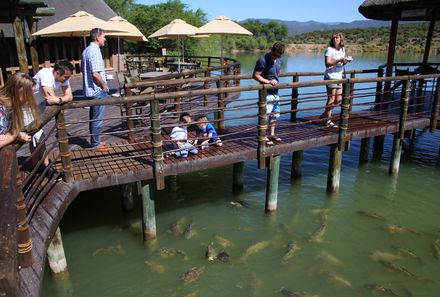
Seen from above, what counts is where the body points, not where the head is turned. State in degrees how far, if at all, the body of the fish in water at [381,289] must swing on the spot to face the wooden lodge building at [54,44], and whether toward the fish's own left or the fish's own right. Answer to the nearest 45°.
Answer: approximately 45° to the fish's own right

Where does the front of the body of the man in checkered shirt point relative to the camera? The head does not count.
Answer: to the viewer's right

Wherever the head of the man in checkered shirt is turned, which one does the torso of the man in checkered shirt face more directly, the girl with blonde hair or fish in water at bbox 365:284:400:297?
the fish in water

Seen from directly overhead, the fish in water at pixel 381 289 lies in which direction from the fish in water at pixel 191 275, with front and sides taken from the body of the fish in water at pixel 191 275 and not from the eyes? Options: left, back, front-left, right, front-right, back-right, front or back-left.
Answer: back-left

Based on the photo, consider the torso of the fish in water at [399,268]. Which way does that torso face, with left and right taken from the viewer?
facing away from the viewer and to the left of the viewer

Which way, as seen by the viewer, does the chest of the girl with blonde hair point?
to the viewer's right

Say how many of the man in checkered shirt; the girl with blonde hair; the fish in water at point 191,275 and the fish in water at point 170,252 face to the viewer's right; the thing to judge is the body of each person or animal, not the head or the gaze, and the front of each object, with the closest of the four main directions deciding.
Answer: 2

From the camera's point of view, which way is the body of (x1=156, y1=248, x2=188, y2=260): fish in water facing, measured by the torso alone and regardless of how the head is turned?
to the viewer's left

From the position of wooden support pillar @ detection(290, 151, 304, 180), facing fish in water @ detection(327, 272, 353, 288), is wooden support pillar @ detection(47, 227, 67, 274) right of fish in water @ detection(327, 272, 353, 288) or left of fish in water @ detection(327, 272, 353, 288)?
right

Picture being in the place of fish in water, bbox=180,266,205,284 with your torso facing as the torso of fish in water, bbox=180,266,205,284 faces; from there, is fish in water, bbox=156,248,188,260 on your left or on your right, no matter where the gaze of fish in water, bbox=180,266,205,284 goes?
on your right

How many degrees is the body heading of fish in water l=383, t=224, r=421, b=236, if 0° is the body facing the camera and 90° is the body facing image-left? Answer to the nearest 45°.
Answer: approximately 90°

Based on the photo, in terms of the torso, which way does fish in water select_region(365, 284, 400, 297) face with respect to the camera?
to the viewer's left

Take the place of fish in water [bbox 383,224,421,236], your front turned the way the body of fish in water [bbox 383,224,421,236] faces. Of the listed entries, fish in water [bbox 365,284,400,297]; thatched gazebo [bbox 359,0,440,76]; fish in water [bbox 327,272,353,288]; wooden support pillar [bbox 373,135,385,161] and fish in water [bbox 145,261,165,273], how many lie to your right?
2
